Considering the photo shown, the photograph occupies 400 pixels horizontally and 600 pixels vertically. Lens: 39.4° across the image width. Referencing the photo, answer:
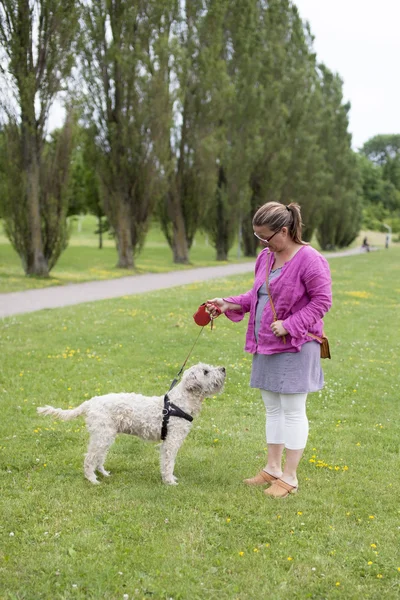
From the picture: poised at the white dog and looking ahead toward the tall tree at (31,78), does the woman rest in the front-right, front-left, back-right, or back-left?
back-right

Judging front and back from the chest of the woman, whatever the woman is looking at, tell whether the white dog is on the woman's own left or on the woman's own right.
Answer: on the woman's own right

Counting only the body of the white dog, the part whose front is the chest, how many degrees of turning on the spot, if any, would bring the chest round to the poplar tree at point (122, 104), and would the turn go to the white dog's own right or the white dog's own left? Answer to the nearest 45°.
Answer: approximately 90° to the white dog's own left

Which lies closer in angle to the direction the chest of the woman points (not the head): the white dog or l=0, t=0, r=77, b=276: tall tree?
the white dog

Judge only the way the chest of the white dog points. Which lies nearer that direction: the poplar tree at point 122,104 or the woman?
the woman

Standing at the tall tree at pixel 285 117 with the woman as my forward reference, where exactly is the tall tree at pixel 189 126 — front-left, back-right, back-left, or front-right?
front-right

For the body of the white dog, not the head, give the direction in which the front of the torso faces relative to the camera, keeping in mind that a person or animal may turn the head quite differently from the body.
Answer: to the viewer's right

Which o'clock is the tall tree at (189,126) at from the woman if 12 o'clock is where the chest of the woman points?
The tall tree is roughly at 4 o'clock from the woman.

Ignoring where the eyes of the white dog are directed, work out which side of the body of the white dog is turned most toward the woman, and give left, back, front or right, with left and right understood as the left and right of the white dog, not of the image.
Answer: front

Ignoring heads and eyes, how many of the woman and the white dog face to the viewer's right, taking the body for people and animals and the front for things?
1

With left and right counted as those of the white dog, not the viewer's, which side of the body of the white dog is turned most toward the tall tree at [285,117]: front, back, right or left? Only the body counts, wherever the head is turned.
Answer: left

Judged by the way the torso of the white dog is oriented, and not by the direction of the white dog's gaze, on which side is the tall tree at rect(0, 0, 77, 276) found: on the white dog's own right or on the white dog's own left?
on the white dog's own left
